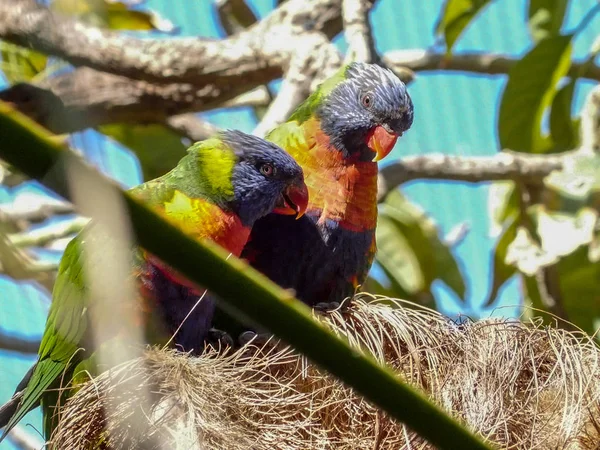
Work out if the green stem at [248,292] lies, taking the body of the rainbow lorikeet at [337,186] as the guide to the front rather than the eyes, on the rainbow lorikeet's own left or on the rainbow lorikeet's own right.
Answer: on the rainbow lorikeet's own right

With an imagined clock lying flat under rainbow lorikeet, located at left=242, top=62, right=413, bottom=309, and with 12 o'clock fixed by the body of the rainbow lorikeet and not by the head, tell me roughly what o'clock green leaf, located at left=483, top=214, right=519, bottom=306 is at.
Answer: The green leaf is roughly at 9 o'clock from the rainbow lorikeet.

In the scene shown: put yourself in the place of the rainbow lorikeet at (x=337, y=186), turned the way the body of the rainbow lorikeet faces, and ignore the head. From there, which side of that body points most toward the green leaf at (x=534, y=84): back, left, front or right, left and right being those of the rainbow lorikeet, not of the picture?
left

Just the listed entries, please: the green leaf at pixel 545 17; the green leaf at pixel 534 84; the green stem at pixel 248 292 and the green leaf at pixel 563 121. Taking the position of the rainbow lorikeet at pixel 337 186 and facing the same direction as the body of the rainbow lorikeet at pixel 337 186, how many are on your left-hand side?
3

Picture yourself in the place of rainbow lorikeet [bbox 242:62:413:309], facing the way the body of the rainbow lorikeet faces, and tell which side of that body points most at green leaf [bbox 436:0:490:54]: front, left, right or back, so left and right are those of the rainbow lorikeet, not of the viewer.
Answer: left

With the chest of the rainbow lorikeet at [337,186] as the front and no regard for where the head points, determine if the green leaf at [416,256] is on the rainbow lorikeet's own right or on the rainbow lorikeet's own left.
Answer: on the rainbow lorikeet's own left

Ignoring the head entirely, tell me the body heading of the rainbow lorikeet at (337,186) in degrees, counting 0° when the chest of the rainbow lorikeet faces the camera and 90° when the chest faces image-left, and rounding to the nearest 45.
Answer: approximately 315°

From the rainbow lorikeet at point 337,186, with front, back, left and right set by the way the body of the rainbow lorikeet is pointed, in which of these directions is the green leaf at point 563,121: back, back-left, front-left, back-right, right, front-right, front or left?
left
